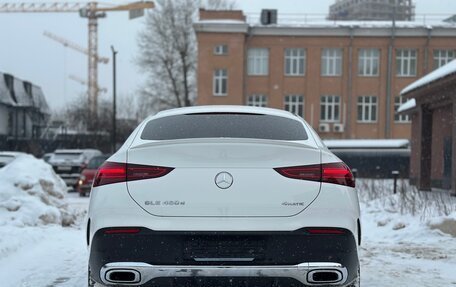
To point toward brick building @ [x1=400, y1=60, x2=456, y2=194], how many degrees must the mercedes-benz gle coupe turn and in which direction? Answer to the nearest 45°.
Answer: approximately 45° to its right

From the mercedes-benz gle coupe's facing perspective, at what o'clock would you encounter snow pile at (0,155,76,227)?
The snow pile is roughly at 11 o'clock from the mercedes-benz gle coupe.

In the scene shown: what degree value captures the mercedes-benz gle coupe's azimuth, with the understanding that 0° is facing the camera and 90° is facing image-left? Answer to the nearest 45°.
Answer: approximately 180°

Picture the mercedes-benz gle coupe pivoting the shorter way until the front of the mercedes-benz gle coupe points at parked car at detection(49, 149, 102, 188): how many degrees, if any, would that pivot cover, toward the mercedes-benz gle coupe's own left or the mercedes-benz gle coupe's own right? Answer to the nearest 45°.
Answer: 0° — it already faces it

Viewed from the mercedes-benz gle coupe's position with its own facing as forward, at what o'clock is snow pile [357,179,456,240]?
The snow pile is roughly at 1 o'clock from the mercedes-benz gle coupe.

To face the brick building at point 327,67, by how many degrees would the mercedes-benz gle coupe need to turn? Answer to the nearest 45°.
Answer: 0° — it already faces it

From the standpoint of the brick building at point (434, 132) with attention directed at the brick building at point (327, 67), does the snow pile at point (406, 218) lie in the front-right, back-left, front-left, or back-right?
back-left
